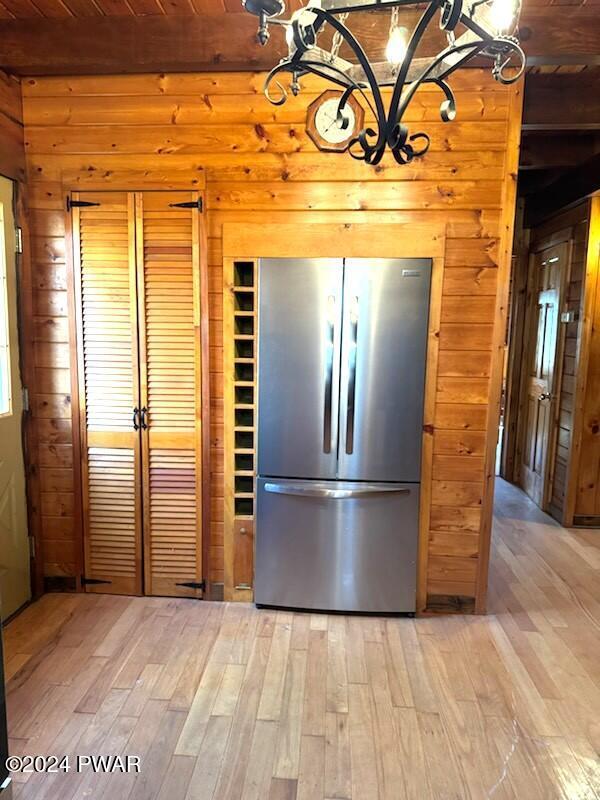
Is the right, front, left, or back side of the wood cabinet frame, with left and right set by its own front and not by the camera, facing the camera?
front

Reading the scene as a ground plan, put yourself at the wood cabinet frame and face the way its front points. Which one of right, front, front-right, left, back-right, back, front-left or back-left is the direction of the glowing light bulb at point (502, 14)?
front

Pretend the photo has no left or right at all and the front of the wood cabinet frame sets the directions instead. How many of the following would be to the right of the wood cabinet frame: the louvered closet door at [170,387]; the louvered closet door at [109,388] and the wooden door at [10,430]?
3

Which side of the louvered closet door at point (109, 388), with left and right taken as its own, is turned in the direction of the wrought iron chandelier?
front

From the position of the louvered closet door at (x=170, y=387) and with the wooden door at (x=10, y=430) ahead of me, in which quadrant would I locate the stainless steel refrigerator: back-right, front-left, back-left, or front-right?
back-left

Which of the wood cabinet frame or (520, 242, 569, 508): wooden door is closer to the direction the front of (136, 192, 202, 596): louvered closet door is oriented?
the wood cabinet frame

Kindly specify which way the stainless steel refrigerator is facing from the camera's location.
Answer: facing the viewer

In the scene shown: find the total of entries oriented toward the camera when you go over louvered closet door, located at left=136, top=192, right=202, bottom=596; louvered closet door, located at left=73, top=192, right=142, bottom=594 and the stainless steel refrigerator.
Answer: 3

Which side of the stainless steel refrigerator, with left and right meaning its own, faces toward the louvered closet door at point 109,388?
right

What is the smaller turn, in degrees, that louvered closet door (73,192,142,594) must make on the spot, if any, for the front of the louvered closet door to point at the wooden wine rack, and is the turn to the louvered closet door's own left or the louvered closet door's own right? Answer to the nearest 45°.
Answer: approximately 90° to the louvered closet door's own left

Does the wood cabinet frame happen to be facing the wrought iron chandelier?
yes

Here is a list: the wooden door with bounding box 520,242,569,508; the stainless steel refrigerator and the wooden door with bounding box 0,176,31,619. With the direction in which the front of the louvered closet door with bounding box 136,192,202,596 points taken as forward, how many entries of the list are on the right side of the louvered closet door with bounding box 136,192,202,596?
1

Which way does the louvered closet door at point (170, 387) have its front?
toward the camera
